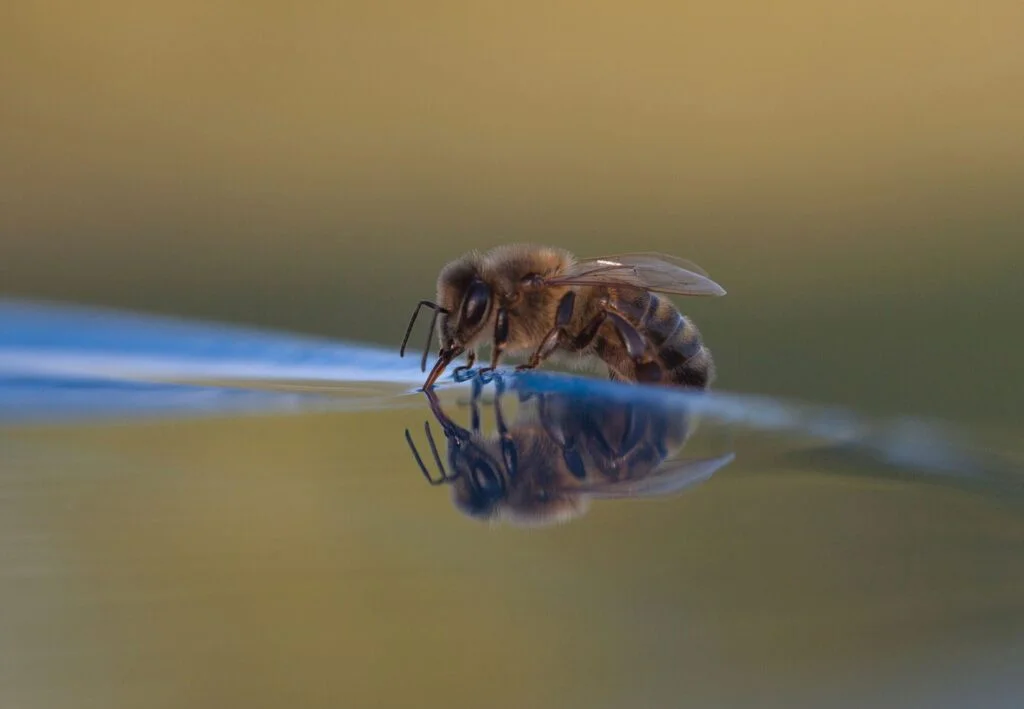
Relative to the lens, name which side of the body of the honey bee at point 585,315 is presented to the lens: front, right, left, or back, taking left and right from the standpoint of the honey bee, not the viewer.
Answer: left
